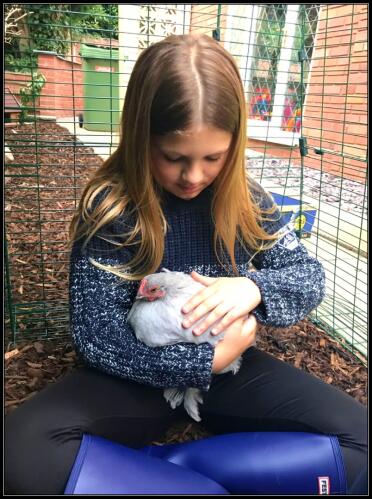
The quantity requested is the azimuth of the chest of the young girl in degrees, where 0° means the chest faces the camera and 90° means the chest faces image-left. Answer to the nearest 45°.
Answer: approximately 0°

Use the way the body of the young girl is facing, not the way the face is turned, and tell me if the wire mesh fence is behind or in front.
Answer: behind
